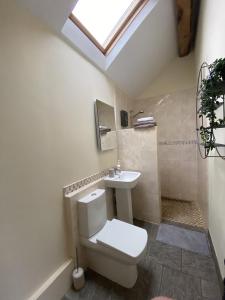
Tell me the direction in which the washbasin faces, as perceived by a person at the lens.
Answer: facing the viewer and to the right of the viewer

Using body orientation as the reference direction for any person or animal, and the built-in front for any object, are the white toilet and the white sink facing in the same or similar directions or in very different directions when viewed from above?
same or similar directions

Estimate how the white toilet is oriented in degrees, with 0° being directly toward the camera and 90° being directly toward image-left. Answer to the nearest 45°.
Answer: approximately 315°

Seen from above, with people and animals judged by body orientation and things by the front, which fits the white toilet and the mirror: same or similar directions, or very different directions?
same or similar directions

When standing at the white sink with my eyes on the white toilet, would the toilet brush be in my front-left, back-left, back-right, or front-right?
front-right

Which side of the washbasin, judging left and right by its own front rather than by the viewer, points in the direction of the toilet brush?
right

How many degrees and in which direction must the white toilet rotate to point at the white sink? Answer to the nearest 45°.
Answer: approximately 135° to its left

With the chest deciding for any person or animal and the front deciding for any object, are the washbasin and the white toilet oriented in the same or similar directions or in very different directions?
same or similar directions

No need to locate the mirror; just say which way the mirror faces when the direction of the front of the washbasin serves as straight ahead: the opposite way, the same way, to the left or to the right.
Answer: the same way

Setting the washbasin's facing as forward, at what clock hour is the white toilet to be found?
The white toilet is roughly at 2 o'clock from the washbasin.

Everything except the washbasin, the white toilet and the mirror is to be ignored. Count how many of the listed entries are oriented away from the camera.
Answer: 0
